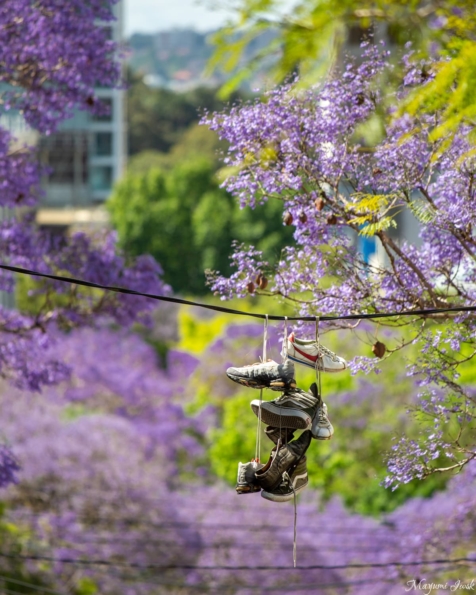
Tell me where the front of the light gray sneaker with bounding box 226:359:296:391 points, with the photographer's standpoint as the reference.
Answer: facing to the left of the viewer

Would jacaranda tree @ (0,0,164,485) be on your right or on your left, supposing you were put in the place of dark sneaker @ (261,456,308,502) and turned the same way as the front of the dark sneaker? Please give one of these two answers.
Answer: on your right
